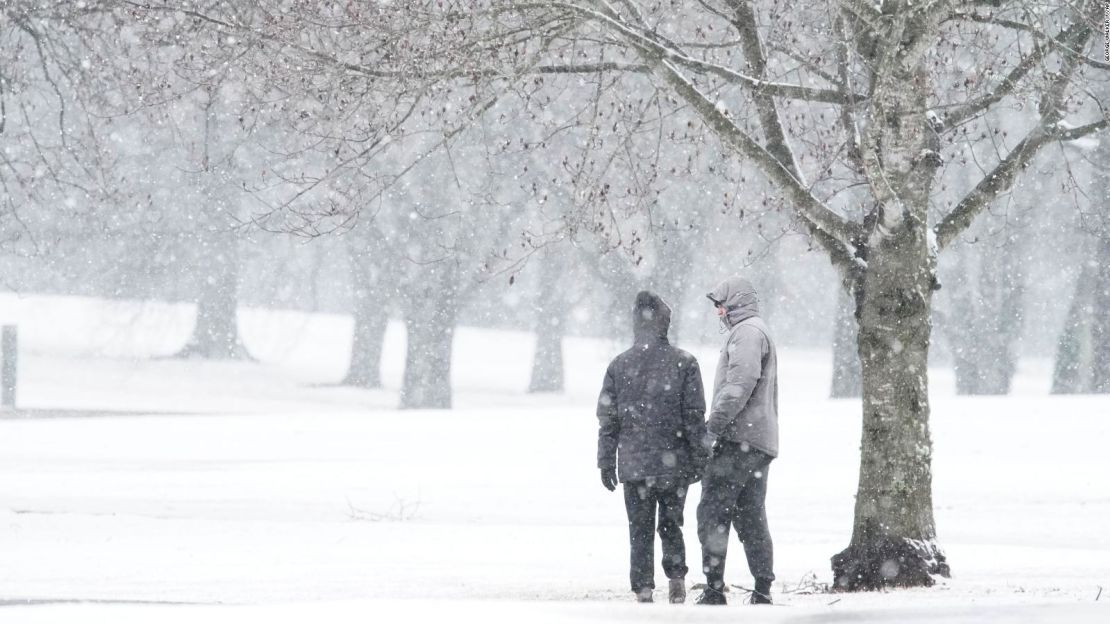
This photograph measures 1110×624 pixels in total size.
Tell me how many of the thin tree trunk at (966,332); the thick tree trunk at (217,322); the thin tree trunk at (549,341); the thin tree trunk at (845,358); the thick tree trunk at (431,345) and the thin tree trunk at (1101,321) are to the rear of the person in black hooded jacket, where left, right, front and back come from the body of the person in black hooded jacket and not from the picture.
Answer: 0

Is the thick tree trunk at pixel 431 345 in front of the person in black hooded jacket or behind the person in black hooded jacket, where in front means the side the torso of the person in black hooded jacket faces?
in front

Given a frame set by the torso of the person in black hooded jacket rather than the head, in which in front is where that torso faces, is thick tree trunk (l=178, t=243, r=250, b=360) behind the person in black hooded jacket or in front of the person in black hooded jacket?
in front

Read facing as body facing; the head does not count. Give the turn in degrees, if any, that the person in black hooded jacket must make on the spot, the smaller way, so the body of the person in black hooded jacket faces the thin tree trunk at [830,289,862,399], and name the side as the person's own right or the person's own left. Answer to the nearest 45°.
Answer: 0° — they already face it

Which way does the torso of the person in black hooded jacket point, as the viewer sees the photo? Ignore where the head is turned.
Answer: away from the camera

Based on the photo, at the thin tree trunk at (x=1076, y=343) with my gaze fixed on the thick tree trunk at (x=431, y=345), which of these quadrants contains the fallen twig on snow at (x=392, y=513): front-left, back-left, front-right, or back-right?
front-left

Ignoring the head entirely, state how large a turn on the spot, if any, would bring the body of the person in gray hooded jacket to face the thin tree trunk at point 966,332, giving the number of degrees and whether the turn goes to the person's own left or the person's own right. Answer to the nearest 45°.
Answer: approximately 90° to the person's own right

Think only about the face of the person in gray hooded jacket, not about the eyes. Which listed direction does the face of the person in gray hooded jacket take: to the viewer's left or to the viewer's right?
to the viewer's left
